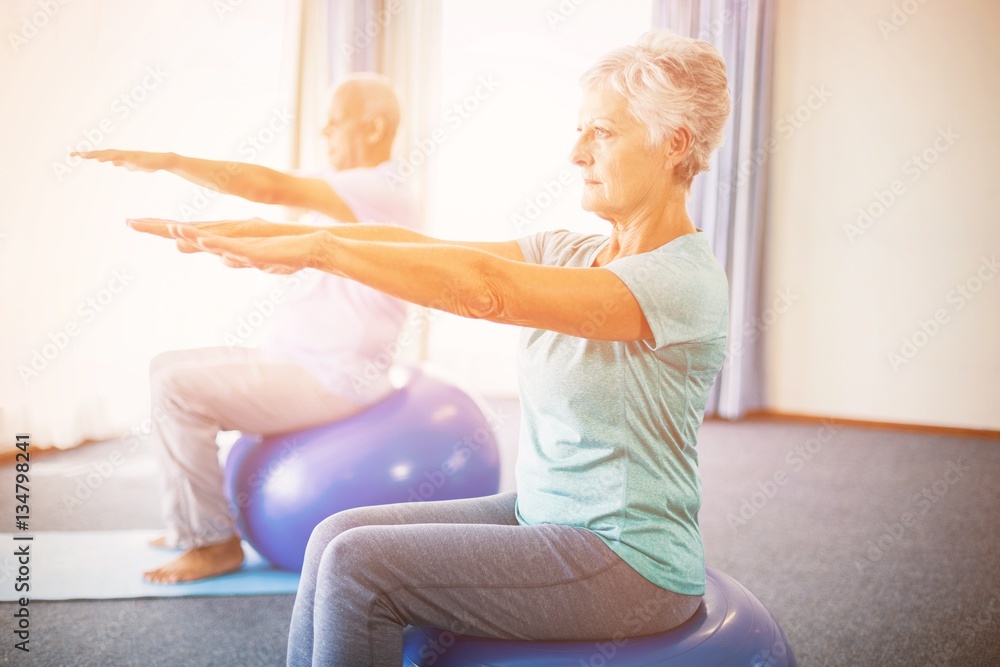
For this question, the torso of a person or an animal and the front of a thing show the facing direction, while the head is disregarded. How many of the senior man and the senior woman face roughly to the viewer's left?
2

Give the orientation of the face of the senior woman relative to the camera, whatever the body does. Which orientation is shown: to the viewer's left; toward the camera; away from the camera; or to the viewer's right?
to the viewer's left

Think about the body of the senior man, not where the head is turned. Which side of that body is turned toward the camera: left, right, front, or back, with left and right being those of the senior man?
left

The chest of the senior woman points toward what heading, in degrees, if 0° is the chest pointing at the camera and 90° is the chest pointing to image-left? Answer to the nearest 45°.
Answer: approximately 90°

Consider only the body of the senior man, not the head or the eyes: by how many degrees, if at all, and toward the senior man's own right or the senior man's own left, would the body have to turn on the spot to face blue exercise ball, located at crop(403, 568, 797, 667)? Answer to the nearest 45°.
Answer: approximately 90° to the senior man's own left

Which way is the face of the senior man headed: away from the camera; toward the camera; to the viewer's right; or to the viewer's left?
to the viewer's left
